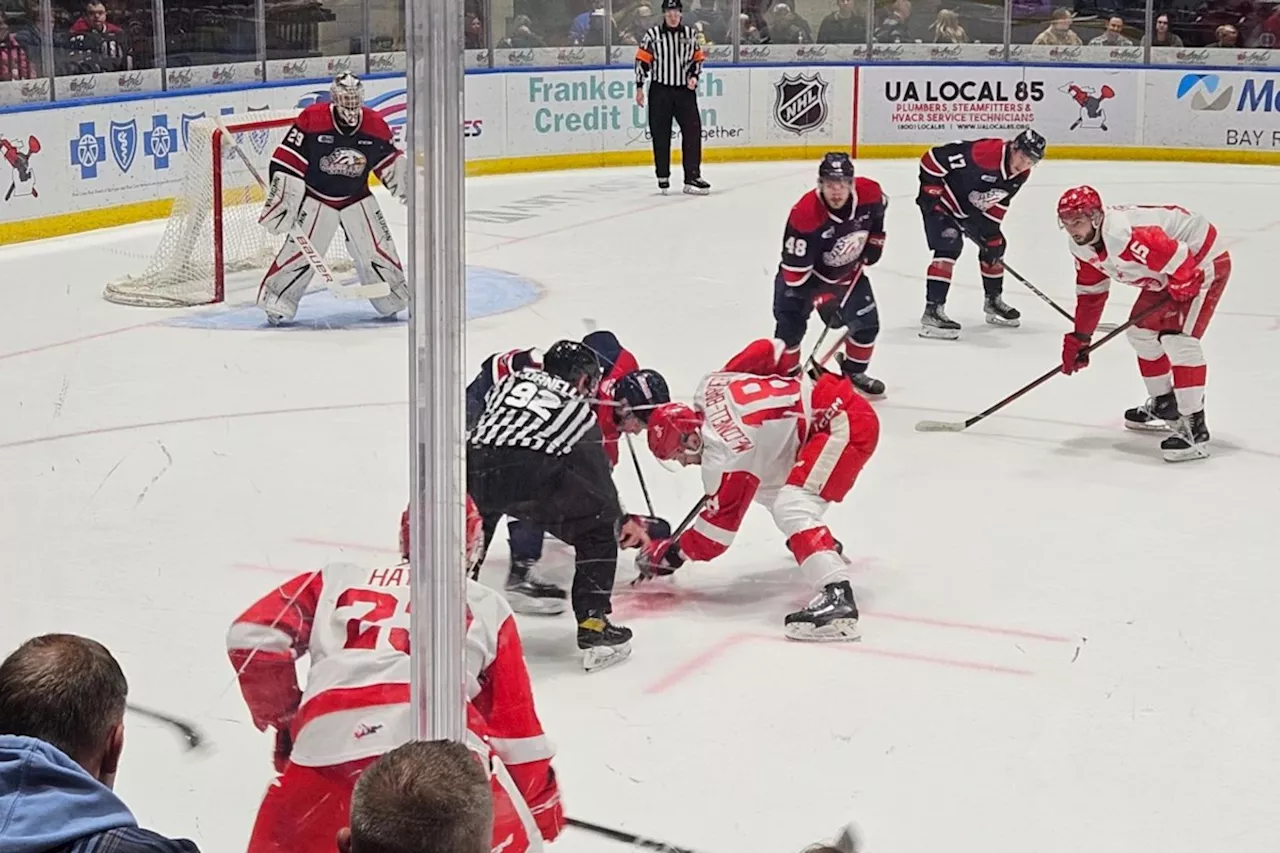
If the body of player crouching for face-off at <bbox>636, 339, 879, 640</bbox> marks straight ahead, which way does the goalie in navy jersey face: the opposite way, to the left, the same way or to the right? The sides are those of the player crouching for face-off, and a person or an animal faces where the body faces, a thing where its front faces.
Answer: to the left

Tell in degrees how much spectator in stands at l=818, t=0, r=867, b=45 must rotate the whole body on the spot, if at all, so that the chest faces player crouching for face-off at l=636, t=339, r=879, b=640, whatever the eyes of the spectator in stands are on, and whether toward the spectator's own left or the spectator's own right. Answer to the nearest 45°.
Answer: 0° — they already face them

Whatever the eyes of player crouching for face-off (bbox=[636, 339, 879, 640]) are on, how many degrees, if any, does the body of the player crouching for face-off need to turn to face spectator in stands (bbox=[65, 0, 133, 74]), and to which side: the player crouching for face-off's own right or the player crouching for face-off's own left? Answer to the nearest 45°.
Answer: approximately 45° to the player crouching for face-off's own right

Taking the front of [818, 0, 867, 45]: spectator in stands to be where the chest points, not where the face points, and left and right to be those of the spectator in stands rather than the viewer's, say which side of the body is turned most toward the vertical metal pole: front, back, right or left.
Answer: front

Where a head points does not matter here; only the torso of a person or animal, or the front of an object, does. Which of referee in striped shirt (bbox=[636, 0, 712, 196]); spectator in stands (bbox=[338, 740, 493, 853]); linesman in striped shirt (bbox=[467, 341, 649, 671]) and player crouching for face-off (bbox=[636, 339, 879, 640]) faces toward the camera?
referee in striped shirt (bbox=[636, 0, 712, 196])

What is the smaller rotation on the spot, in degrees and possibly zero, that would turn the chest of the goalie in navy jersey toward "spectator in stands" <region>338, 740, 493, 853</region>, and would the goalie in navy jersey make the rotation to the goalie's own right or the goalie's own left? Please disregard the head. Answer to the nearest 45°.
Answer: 0° — they already face them

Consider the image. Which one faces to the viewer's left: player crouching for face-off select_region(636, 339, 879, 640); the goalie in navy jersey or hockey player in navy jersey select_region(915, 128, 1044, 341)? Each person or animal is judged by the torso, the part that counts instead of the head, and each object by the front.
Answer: the player crouching for face-off

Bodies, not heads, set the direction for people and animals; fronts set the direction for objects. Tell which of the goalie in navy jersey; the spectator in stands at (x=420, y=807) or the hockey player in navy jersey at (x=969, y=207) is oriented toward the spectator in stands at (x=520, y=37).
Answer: the spectator in stands at (x=420, y=807)

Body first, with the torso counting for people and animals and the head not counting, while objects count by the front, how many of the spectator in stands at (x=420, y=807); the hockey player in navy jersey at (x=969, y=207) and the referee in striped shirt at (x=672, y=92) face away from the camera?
1

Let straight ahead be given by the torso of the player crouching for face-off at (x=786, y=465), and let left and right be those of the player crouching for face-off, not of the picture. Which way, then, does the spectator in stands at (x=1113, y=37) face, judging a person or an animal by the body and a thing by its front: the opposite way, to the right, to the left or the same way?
to the left
